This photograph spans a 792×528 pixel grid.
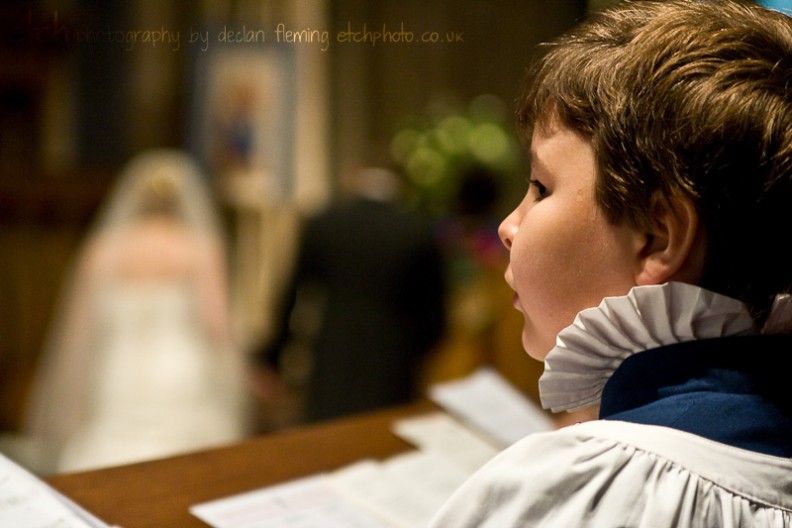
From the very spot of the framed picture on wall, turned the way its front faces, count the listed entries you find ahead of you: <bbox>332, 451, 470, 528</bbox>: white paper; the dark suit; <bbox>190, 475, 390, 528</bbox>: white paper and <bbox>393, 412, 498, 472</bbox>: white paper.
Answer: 4

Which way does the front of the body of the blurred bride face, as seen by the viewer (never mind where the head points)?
away from the camera

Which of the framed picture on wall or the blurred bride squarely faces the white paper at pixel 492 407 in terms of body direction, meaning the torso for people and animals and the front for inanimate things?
the framed picture on wall

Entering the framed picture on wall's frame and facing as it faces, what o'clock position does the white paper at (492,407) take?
The white paper is roughly at 12 o'clock from the framed picture on wall.

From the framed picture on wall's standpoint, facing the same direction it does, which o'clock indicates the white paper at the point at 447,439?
The white paper is roughly at 12 o'clock from the framed picture on wall.

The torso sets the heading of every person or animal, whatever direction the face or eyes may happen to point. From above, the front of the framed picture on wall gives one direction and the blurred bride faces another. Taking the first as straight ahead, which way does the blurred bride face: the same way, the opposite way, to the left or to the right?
the opposite way

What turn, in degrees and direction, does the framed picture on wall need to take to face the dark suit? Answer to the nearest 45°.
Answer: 0° — it already faces it

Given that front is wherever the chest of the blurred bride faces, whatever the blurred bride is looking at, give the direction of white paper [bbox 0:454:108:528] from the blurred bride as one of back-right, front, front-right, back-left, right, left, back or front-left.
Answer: back

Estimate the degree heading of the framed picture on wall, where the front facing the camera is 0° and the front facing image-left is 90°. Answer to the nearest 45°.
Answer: approximately 0°

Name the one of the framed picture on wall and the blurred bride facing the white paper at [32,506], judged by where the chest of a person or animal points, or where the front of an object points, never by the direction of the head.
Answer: the framed picture on wall

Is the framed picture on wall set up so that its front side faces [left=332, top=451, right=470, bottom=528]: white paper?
yes

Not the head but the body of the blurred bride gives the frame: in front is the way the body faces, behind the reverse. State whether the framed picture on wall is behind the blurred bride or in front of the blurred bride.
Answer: in front

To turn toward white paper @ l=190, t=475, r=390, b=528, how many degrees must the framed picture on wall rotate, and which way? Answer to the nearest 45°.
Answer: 0° — it already faces it
